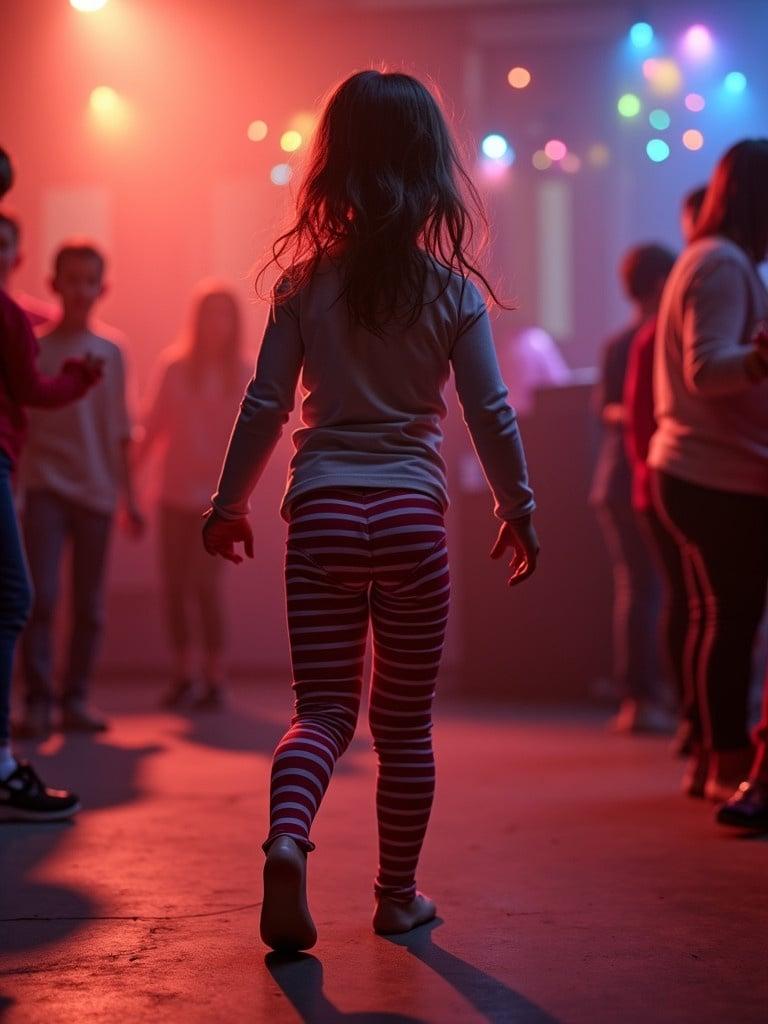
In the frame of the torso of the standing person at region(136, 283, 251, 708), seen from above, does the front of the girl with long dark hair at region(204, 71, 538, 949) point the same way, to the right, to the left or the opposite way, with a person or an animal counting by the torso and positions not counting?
the opposite way

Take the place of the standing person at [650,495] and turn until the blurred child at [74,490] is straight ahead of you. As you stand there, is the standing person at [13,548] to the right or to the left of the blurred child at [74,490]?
left

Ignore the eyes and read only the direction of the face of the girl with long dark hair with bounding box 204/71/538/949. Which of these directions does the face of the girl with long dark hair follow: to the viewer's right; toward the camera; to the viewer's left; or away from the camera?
away from the camera

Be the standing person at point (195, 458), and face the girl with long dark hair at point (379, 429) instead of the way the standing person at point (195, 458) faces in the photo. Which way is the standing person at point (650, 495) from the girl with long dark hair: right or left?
left

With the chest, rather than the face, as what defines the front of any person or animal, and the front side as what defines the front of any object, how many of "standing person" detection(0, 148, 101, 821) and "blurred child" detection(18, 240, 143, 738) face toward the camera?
1

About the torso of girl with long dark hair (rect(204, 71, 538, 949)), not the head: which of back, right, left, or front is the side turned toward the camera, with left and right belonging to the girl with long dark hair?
back

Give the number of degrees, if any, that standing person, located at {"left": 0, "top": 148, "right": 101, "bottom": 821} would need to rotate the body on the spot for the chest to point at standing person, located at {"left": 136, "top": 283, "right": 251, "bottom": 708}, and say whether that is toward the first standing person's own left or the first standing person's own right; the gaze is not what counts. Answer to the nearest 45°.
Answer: approximately 90° to the first standing person's own left

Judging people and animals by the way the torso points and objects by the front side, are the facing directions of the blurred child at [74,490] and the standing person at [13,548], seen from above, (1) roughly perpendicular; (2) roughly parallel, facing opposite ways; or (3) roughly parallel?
roughly perpendicular

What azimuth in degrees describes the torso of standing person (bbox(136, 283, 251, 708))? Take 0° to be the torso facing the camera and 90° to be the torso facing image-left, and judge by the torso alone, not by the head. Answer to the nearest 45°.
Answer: approximately 0°

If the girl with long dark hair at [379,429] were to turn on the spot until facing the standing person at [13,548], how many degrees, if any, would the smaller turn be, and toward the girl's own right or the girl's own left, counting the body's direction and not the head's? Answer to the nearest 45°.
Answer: approximately 45° to the girl's own left

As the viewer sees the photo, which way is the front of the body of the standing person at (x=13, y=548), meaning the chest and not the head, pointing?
to the viewer's right
